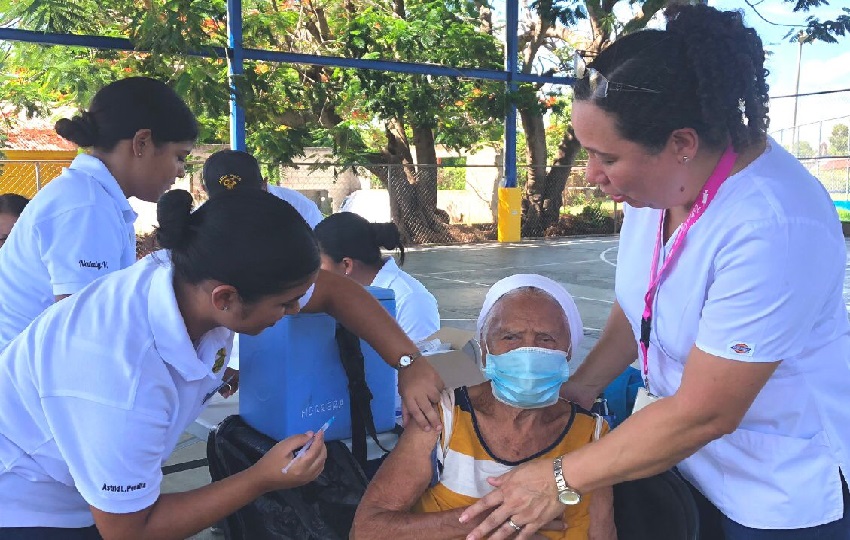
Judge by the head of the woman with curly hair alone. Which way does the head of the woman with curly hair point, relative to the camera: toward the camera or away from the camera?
toward the camera

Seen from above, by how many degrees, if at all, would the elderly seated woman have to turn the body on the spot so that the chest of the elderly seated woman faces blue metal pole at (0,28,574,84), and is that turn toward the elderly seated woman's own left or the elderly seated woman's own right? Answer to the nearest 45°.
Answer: approximately 180°

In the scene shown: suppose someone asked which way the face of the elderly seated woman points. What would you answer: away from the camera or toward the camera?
toward the camera

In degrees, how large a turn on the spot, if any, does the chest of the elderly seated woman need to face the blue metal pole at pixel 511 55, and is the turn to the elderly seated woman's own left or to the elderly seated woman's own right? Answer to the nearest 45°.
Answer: approximately 180°

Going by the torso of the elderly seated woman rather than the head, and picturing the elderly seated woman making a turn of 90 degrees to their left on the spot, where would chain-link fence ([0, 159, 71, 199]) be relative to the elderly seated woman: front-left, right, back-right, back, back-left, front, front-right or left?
back-left

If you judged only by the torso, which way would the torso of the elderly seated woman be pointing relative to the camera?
toward the camera

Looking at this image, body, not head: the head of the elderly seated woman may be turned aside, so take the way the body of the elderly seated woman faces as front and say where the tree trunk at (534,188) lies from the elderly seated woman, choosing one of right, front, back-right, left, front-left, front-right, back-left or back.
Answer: back

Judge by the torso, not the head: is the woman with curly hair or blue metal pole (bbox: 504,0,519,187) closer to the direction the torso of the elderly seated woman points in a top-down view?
the woman with curly hair
